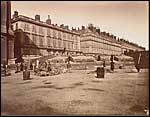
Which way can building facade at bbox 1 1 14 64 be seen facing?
to the viewer's right

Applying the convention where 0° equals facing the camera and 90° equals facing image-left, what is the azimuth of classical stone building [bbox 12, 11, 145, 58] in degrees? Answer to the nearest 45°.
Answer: approximately 315°

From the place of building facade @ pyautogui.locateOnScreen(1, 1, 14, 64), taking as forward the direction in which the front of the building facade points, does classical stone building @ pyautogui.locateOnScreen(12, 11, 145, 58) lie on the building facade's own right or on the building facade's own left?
on the building facade's own left

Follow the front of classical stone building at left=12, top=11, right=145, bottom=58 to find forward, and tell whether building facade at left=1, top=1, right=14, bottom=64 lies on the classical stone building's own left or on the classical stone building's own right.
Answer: on the classical stone building's own right

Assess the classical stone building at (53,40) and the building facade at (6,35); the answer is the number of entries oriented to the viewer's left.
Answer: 0
